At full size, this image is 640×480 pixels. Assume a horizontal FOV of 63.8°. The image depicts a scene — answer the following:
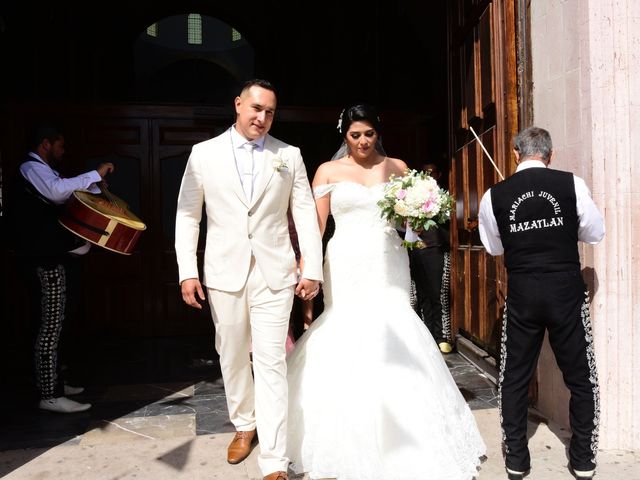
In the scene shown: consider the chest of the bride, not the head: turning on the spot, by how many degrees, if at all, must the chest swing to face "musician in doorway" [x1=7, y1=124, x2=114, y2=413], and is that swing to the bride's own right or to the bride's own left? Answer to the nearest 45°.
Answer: approximately 90° to the bride's own right

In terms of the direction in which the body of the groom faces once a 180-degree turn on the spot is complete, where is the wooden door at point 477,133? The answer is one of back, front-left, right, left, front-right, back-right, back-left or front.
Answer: front-right

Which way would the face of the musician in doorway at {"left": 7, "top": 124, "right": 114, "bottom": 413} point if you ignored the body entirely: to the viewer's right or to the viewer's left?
to the viewer's right

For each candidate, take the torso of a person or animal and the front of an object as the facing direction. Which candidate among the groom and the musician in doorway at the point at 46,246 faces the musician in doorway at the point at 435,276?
the musician in doorway at the point at 46,246

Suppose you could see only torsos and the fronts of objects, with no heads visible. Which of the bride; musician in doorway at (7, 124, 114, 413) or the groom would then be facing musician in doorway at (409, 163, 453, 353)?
musician in doorway at (7, 124, 114, 413)

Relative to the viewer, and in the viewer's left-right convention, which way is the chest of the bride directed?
facing the viewer

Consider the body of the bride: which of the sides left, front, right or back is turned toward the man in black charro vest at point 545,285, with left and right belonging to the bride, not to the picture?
left

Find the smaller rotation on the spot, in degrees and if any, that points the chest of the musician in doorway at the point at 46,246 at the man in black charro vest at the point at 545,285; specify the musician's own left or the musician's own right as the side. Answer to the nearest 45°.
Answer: approximately 45° to the musician's own right

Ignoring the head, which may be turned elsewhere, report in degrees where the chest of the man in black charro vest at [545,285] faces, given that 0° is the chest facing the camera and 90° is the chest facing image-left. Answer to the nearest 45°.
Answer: approximately 180°

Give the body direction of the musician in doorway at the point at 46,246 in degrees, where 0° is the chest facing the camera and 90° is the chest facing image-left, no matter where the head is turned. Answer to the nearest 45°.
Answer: approximately 270°

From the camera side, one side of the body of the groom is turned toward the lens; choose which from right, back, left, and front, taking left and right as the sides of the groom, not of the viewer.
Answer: front

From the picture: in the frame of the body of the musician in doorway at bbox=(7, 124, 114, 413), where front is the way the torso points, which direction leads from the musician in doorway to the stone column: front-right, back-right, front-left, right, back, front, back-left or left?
front-right
